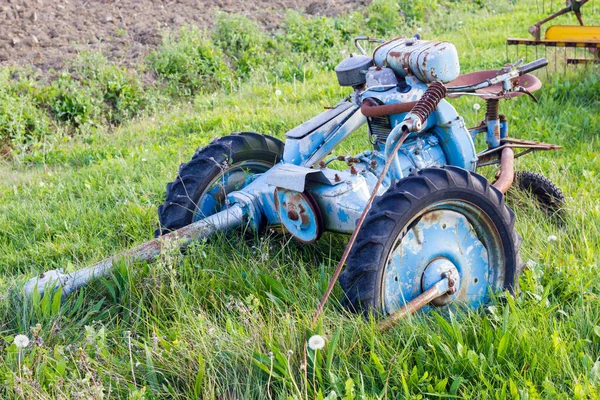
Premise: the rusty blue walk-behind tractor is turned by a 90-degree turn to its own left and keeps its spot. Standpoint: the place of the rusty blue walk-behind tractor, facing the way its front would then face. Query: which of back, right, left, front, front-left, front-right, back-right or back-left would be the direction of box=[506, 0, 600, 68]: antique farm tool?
left
